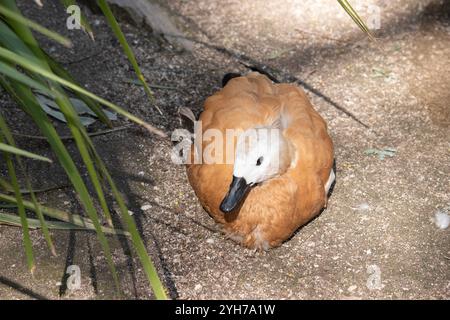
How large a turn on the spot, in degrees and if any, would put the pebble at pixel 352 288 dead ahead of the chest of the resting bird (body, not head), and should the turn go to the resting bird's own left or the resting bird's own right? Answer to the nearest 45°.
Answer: approximately 45° to the resting bird's own left

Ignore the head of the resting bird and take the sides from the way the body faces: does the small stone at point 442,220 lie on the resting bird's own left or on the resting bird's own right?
on the resting bird's own left

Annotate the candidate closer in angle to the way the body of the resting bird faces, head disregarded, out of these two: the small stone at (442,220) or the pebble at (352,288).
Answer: the pebble

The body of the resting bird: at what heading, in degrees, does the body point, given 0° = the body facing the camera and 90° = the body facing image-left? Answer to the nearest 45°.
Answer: approximately 0°
